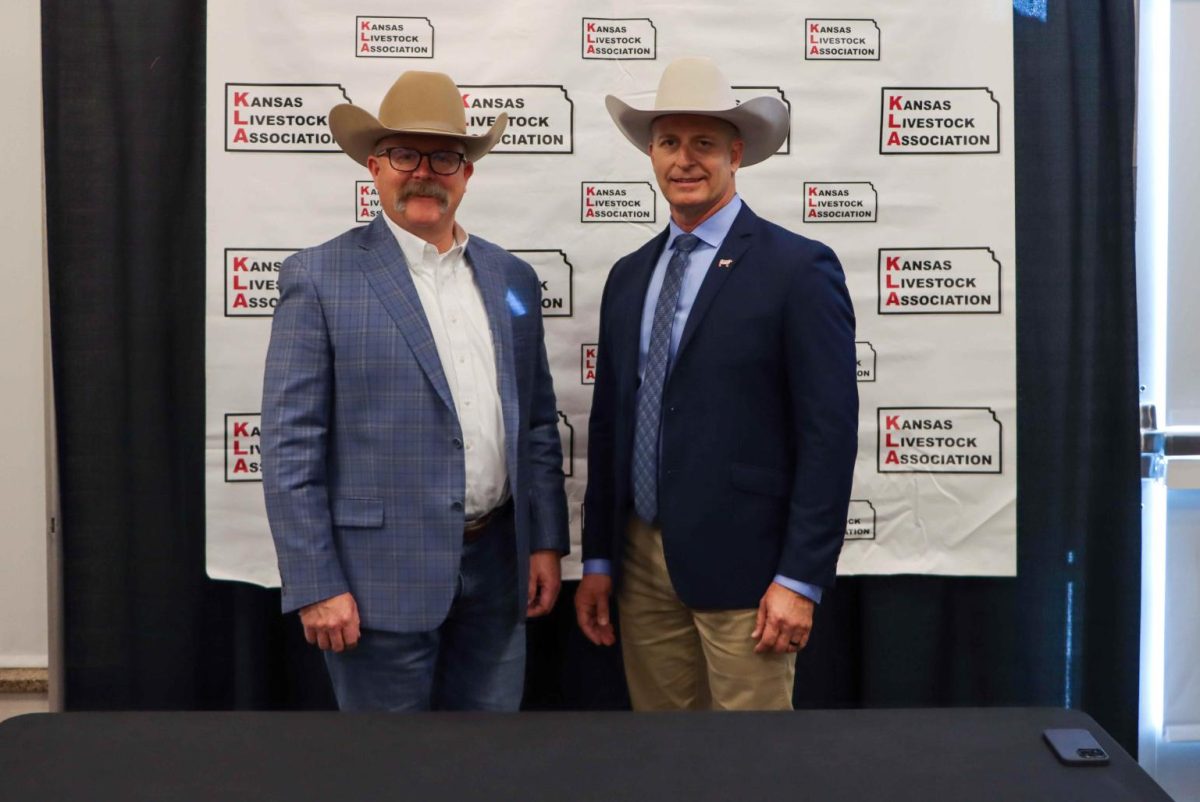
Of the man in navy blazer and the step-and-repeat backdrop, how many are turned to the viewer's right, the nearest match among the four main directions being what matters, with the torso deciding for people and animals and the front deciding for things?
0

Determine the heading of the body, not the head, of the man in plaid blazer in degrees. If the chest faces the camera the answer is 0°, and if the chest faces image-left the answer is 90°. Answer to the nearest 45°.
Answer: approximately 315°

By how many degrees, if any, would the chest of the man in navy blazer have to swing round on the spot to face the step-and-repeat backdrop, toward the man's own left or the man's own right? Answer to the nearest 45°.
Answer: approximately 135° to the man's own right

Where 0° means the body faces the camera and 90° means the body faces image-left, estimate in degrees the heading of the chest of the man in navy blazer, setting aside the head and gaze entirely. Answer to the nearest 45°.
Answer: approximately 45°

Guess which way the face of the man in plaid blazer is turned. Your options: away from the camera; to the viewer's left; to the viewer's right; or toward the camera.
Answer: toward the camera

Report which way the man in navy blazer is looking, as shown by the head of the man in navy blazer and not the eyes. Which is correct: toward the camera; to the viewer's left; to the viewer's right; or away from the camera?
toward the camera

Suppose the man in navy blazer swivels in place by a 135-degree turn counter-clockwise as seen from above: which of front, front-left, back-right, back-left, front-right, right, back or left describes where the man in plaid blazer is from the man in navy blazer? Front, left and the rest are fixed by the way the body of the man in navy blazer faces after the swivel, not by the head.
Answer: back

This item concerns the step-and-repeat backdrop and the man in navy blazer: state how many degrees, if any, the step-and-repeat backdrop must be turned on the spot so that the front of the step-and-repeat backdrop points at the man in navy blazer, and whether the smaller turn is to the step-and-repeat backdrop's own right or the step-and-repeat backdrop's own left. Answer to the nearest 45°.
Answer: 0° — it already faces them

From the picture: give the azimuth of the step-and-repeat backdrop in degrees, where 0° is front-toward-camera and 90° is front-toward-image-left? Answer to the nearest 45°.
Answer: approximately 0°

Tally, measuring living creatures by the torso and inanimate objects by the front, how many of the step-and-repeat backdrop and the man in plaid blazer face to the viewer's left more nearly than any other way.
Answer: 0
